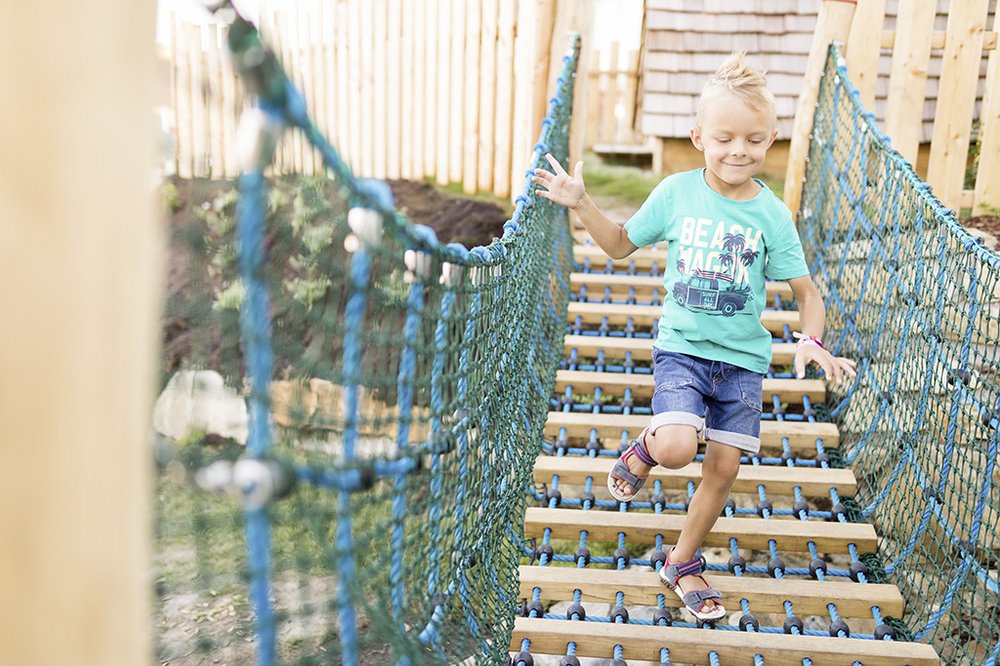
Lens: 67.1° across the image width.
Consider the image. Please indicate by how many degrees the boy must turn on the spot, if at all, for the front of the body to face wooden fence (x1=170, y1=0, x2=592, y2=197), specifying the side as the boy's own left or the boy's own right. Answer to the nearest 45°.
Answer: approximately 135° to the boy's own right

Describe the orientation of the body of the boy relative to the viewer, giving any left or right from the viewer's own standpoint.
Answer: facing the viewer

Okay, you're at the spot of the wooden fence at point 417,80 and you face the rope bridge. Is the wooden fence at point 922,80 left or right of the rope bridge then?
left

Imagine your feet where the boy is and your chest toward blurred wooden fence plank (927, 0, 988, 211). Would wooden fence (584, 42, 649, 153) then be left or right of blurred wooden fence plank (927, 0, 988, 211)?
left

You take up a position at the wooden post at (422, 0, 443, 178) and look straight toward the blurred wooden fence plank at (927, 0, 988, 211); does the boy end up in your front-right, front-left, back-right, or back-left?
front-right

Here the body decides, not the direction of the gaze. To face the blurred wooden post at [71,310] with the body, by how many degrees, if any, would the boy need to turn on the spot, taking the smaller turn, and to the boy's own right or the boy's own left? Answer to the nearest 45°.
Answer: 0° — they already face it

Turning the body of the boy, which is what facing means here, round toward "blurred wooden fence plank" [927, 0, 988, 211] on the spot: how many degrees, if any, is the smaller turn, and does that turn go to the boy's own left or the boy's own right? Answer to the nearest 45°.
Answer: approximately 135° to the boy's own left

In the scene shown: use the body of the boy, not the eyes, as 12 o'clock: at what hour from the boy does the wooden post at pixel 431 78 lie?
The wooden post is roughly at 5 o'clock from the boy.

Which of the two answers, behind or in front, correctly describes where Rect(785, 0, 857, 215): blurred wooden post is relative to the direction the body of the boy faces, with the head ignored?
behind

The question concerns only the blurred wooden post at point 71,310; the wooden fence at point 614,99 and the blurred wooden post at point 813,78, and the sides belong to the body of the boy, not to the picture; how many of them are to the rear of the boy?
2

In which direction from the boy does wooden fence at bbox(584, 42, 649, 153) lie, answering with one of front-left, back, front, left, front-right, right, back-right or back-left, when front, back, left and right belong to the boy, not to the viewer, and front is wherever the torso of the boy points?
back
